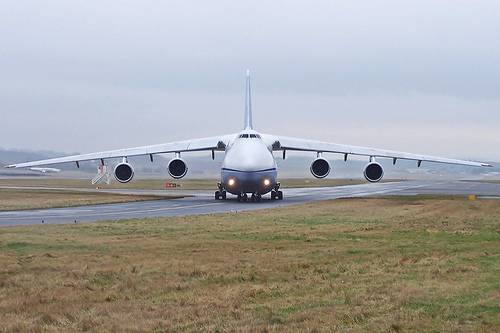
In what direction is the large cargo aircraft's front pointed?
toward the camera
